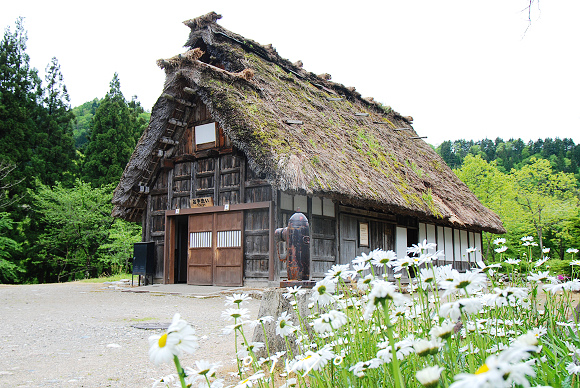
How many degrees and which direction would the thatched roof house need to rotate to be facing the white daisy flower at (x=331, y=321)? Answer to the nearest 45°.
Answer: approximately 45° to its left

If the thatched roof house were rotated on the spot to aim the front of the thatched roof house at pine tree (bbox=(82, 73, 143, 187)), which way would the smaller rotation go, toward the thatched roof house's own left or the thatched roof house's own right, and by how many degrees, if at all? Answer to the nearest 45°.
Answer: approximately 90° to the thatched roof house's own right

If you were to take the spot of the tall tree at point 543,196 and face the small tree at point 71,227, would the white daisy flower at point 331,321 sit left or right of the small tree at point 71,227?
left

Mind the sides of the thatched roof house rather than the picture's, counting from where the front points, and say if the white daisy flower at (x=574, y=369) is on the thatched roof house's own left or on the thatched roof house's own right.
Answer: on the thatched roof house's own left

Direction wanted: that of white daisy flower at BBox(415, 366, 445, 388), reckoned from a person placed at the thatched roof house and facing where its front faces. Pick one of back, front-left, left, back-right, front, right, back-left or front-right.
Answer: front-left

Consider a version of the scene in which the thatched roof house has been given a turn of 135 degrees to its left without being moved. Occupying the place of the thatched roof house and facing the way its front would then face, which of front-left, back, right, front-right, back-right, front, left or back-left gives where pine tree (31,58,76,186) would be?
back-left

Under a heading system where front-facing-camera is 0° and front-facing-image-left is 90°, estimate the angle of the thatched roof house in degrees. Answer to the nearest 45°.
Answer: approximately 45°

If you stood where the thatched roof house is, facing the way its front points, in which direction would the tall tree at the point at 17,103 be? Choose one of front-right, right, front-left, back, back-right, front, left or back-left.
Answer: right

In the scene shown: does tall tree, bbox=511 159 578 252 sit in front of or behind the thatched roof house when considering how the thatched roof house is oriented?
behind
